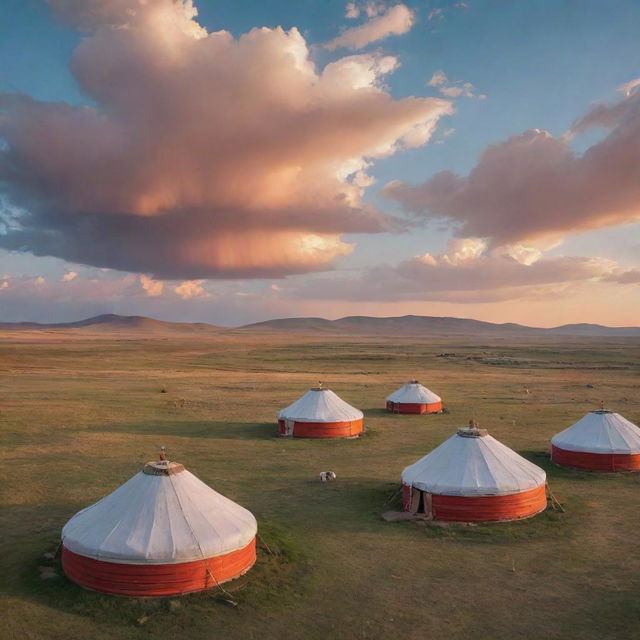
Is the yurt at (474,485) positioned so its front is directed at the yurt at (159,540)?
yes

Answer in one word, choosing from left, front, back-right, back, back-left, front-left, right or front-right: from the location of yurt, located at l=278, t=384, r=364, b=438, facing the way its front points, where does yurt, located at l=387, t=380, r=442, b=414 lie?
back

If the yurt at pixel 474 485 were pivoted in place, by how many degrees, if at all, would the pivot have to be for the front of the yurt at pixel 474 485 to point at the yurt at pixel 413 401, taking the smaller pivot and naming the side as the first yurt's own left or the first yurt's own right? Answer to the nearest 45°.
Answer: approximately 135° to the first yurt's own right

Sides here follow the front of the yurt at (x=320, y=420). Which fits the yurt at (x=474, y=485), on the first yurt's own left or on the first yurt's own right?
on the first yurt's own left

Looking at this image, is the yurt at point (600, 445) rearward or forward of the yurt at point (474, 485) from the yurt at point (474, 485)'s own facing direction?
rearward

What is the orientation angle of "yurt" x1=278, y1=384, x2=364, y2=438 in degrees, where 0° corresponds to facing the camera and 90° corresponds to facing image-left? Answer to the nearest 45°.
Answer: approximately 45°

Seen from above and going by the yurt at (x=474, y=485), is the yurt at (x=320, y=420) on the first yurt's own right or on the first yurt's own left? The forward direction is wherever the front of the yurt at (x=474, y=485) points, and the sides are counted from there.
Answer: on the first yurt's own right

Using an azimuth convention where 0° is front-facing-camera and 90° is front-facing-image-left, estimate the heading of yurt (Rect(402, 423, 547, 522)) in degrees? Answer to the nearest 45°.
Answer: approximately 45°
